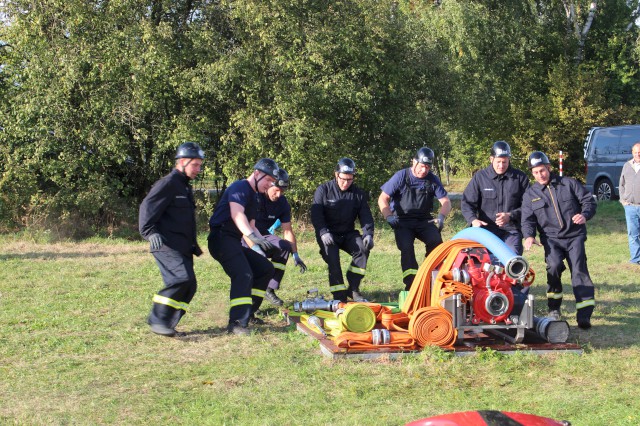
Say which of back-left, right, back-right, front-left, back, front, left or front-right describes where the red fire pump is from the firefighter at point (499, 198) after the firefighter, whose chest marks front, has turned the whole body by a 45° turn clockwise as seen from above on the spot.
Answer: front-left

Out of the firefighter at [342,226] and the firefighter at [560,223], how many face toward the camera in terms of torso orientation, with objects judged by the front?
2

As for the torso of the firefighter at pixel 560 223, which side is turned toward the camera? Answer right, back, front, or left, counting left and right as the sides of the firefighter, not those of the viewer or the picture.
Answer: front

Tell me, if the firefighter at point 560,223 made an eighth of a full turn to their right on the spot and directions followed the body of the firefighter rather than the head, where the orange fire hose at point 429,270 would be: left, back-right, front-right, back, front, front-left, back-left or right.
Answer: front

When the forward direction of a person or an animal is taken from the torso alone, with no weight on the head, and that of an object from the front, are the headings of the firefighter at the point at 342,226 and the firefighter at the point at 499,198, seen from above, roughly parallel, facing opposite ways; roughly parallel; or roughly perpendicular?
roughly parallel

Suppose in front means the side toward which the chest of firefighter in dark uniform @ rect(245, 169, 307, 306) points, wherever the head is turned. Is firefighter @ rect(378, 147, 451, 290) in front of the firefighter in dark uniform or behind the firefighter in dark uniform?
in front

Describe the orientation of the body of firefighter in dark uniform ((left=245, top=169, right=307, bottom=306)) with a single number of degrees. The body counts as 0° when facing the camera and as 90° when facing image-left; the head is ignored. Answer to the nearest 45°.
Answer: approximately 315°

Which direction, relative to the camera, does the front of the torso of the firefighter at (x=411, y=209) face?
toward the camera

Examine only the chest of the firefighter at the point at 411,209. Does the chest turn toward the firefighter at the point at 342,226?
no

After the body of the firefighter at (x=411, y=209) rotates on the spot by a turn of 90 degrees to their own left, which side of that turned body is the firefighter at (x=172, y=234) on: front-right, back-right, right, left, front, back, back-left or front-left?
back-right

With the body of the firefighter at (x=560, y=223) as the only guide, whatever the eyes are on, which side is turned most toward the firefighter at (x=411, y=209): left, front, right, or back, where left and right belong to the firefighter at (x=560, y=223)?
right

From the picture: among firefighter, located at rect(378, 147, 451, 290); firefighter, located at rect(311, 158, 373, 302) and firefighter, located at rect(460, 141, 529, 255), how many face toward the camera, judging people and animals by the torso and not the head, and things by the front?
3

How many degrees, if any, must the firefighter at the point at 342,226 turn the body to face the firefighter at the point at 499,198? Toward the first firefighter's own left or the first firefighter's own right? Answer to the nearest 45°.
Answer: approximately 90° to the first firefighter's own left

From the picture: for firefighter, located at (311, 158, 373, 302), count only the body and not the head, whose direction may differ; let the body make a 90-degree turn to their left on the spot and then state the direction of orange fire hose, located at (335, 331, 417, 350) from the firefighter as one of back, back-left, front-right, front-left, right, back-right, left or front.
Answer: right

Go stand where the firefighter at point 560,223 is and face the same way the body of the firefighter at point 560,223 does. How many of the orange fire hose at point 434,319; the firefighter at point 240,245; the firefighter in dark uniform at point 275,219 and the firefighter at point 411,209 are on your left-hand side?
0

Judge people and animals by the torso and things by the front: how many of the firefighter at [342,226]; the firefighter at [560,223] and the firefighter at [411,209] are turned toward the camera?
3

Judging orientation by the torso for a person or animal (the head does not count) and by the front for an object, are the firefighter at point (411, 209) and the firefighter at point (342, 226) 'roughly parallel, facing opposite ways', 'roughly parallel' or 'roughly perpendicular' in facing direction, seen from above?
roughly parallel

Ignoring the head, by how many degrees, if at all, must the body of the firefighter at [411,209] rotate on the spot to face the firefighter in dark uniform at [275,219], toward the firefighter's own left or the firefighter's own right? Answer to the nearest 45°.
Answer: approximately 90° to the firefighter's own right

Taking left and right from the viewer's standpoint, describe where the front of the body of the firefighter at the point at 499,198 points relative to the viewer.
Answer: facing the viewer

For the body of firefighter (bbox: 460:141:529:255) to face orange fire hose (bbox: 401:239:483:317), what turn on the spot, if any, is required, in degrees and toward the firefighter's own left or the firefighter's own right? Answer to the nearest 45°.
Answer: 0° — they already face it

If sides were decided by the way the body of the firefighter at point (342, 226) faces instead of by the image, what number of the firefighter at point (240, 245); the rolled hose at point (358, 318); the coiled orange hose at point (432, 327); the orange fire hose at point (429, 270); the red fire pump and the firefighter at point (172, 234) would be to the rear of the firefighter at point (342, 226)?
0

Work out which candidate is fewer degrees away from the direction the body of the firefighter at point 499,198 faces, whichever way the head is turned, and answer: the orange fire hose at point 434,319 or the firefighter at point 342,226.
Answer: the orange fire hose

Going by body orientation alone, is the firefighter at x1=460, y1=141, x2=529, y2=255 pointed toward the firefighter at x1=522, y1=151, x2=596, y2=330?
no
